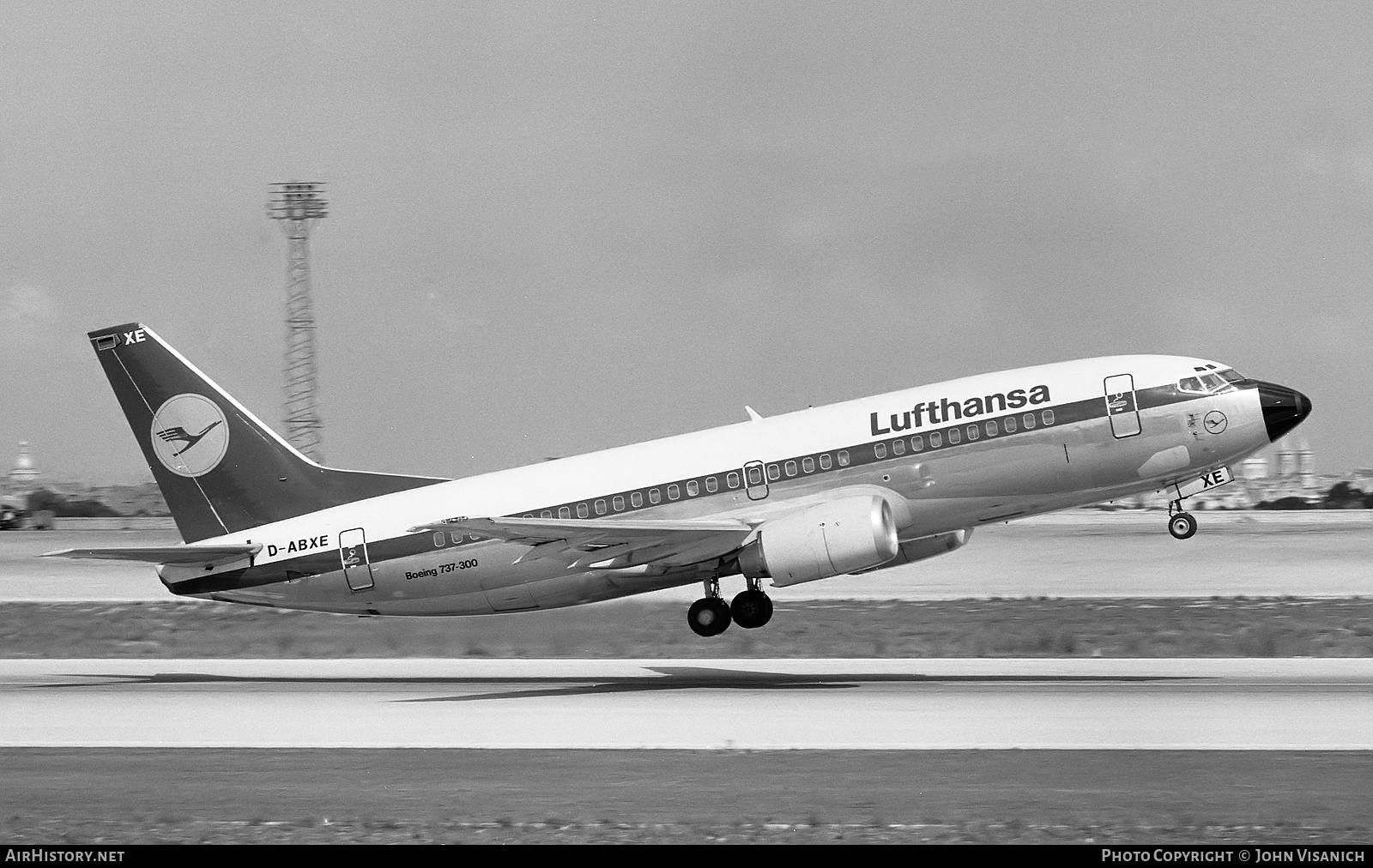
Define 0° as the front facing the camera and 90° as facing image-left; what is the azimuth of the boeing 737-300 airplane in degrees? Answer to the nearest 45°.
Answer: approximately 270°
